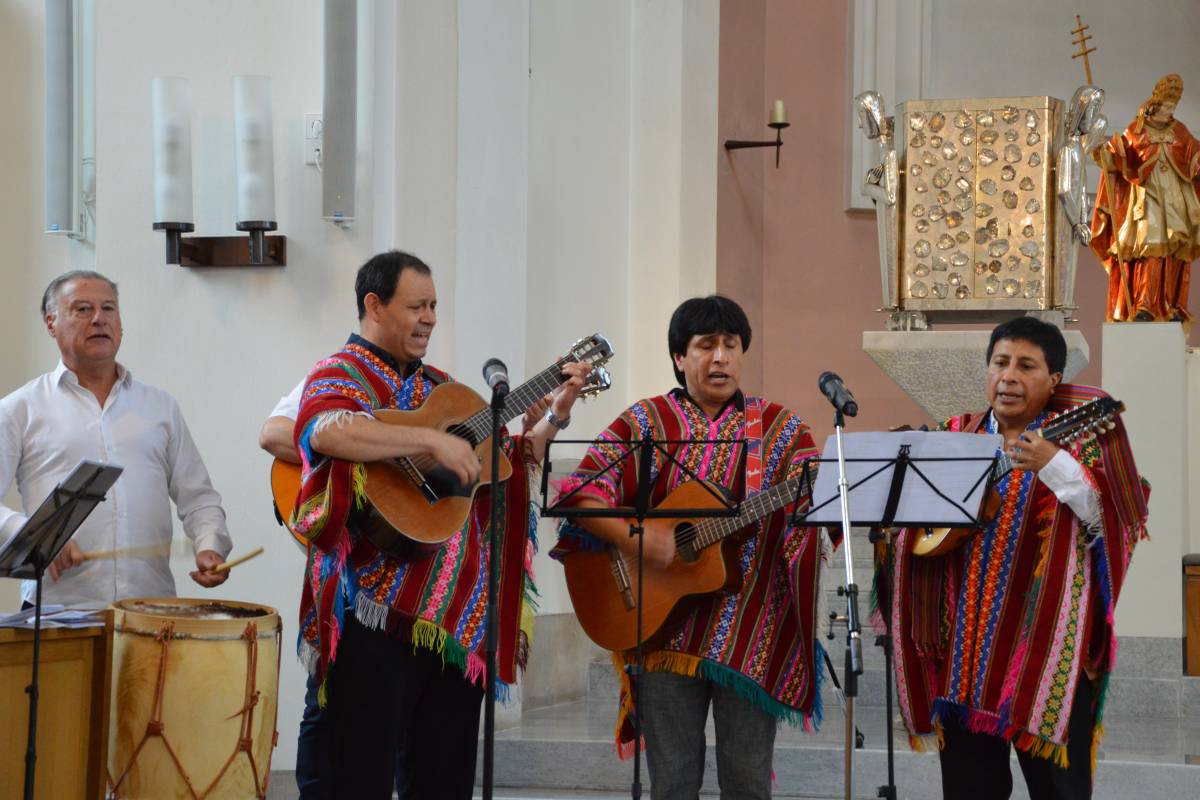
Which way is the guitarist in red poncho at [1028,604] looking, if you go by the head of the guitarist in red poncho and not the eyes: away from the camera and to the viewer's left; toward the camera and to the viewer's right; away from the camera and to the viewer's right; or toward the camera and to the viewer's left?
toward the camera and to the viewer's left

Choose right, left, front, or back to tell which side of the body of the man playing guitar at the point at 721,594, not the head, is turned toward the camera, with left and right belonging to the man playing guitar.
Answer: front

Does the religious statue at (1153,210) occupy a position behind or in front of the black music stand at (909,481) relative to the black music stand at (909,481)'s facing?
in front

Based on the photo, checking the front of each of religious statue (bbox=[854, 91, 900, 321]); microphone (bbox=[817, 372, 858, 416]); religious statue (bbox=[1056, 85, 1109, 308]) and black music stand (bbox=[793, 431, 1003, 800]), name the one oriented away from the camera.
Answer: the black music stand

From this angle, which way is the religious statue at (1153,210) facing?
toward the camera

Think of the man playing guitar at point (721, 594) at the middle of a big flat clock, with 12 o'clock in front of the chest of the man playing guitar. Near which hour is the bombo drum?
The bombo drum is roughly at 3 o'clock from the man playing guitar.

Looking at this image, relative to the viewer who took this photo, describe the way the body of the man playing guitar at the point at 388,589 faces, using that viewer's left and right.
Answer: facing the viewer and to the right of the viewer

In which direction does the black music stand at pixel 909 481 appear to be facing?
away from the camera

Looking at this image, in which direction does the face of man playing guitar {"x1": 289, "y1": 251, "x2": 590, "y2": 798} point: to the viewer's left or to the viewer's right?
to the viewer's right

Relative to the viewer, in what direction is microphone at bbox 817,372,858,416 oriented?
to the viewer's left

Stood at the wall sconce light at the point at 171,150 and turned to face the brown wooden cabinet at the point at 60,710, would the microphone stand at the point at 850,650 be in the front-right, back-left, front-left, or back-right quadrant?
front-left

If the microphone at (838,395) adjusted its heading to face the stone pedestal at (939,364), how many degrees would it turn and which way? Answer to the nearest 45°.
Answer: approximately 90° to its right
